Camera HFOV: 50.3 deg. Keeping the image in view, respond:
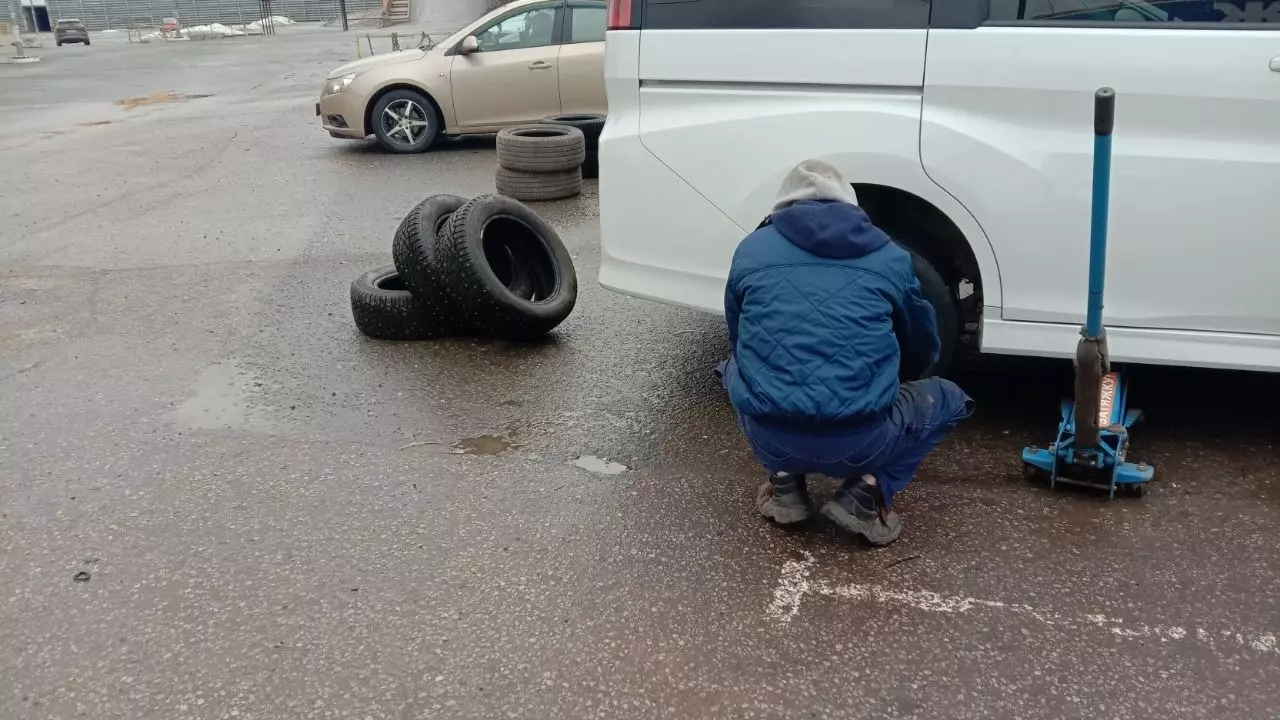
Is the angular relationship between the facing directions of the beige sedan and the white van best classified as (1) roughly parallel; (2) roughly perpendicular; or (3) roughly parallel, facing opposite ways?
roughly parallel, facing opposite ways

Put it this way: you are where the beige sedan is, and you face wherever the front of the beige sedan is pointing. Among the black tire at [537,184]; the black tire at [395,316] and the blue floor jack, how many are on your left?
3

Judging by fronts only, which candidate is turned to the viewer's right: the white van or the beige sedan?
the white van

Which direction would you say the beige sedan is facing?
to the viewer's left

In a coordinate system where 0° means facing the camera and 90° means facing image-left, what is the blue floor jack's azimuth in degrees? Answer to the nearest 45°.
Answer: approximately 180°

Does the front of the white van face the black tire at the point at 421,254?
no

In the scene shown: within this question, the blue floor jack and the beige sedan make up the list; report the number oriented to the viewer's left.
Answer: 1

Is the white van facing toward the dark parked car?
no

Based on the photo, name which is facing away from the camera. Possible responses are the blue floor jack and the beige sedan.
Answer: the blue floor jack

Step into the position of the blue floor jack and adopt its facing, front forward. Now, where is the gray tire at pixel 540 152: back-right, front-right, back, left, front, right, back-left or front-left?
front-left

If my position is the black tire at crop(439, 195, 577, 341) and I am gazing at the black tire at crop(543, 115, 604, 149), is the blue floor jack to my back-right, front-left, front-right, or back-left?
back-right

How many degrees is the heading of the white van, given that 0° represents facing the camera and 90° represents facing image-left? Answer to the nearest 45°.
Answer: approximately 270°

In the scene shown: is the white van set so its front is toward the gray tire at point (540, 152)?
no
